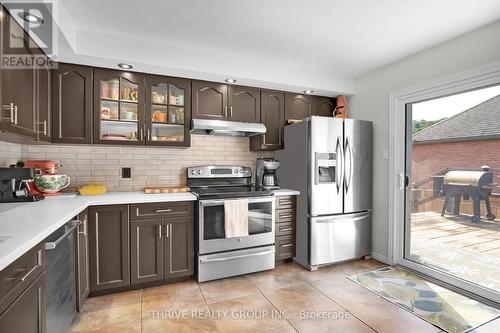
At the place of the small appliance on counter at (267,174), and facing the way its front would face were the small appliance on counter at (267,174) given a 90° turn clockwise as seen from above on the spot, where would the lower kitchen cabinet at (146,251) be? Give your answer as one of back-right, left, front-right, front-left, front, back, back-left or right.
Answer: front

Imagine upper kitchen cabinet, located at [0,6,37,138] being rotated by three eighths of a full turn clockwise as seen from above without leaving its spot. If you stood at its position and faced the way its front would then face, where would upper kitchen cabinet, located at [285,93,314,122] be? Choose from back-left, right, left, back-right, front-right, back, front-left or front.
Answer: back

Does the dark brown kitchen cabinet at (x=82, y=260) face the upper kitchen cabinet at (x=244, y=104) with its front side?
yes

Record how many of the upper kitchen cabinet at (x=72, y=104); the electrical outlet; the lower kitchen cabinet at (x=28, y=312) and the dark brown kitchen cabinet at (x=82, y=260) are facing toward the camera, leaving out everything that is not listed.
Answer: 2

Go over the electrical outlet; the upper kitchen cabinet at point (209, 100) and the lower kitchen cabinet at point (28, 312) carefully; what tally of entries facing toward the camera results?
2

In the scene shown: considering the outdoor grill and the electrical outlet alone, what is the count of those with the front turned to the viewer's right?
0

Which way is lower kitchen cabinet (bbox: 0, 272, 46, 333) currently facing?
to the viewer's right

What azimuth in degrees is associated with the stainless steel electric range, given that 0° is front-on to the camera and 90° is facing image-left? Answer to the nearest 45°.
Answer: approximately 315°

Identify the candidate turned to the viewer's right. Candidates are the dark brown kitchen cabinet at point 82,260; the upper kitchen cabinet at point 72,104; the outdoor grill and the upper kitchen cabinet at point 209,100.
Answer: the dark brown kitchen cabinet
